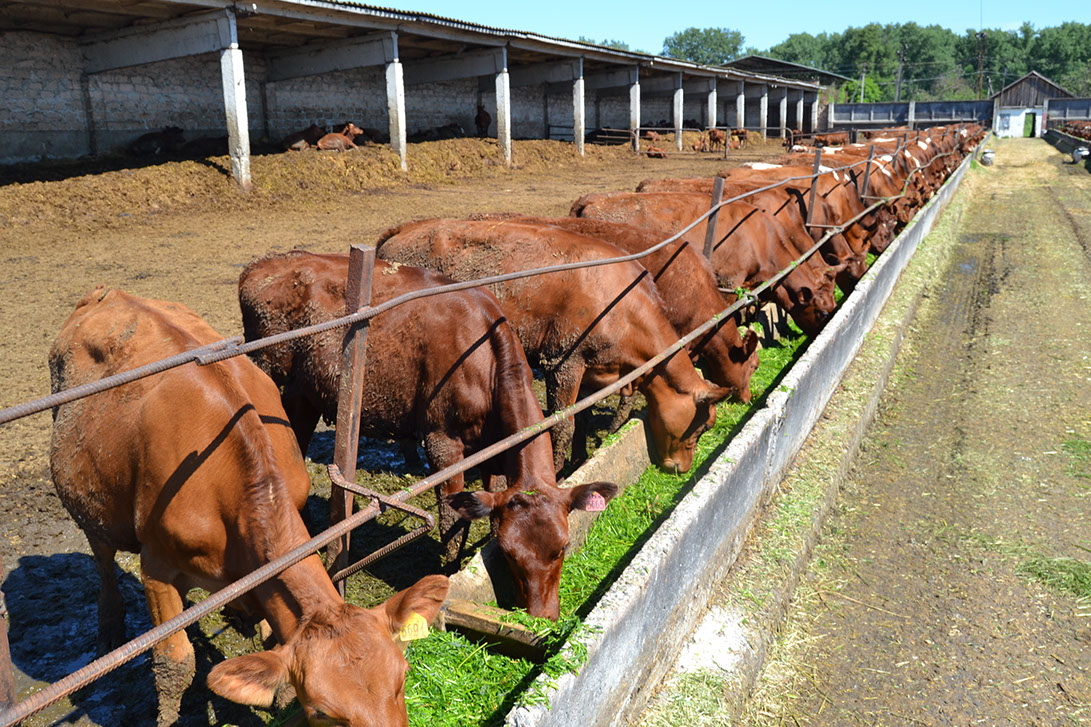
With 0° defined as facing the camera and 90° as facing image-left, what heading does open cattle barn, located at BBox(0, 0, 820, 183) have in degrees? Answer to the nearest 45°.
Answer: approximately 315°

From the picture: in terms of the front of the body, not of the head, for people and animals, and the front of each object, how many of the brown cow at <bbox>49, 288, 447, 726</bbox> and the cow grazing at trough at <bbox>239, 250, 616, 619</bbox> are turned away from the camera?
0

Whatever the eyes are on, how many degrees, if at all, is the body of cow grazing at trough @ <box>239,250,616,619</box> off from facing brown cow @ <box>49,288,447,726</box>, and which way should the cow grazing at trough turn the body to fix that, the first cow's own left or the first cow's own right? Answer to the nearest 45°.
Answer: approximately 90° to the first cow's own right

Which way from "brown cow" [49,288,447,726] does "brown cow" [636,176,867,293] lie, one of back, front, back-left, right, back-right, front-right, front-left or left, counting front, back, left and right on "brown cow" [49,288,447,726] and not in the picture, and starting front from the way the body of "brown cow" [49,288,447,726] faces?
left

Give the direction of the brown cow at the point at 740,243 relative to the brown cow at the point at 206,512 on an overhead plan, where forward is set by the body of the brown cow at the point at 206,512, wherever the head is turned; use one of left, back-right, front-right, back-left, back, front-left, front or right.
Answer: left

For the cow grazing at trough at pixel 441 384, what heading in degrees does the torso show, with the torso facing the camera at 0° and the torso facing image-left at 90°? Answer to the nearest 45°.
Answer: approximately 315°

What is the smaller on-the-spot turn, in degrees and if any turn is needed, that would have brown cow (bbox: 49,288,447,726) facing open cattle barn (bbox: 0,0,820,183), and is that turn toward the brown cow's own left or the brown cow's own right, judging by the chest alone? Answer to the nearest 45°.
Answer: approximately 135° to the brown cow's own left

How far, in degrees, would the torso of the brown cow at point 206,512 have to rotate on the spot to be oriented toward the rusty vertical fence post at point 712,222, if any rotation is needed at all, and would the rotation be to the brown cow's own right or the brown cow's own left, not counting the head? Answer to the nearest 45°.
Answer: approximately 90° to the brown cow's own left

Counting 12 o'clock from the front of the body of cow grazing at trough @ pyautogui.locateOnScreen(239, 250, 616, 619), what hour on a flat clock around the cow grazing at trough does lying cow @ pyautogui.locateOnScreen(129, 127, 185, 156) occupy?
The lying cow is roughly at 7 o'clock from the cow grazing at trough.
